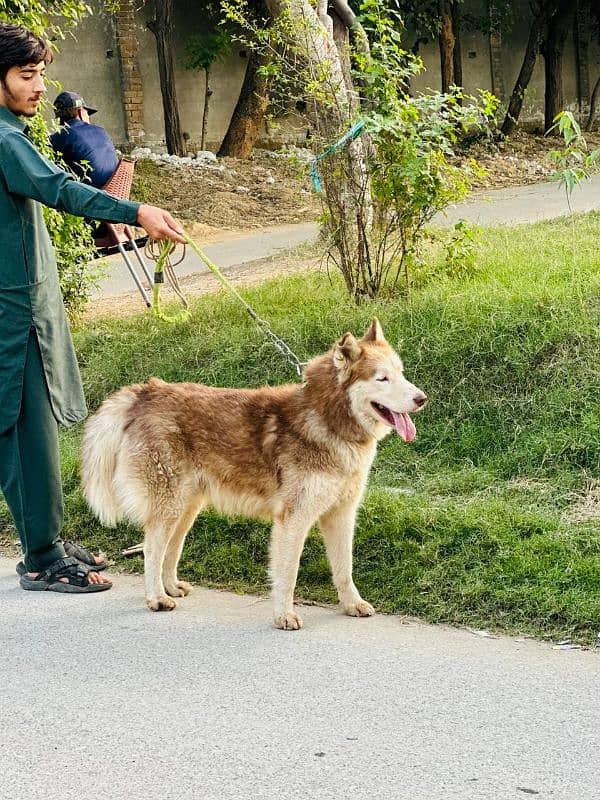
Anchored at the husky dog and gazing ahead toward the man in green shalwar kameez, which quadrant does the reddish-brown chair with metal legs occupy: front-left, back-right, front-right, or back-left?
front-right

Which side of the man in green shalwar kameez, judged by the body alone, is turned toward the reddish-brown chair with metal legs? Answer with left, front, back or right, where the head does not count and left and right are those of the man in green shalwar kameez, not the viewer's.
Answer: left

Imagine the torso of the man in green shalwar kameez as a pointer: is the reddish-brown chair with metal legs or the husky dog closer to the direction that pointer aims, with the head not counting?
the husky dog

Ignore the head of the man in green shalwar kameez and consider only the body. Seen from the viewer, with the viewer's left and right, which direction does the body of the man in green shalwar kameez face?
facing to the right of the viewer

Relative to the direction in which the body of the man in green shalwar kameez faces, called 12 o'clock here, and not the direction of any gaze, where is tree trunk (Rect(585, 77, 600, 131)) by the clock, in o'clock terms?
The tree trunk is roughly at 10 o'clock from the man in green shalwar kameez.

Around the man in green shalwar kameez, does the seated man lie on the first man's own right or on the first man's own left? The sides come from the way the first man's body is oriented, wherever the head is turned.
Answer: on the first man's own left

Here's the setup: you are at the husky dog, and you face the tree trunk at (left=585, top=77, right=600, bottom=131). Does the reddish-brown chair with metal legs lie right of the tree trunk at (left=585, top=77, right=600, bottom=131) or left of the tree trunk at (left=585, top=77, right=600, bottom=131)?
left
